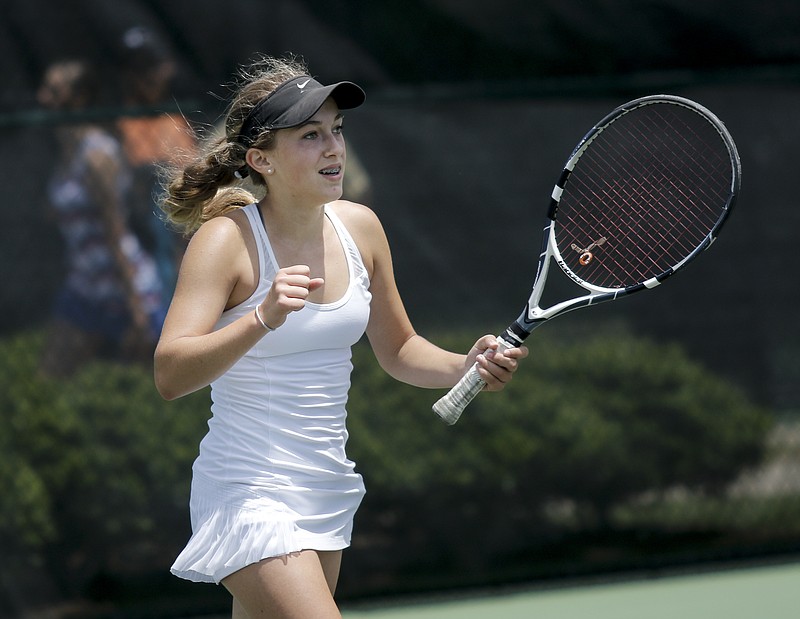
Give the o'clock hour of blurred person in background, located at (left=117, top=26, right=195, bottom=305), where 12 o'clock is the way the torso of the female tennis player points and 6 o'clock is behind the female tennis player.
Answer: The blurred person in background is roughly at 7 o'clock from the female tennis player.

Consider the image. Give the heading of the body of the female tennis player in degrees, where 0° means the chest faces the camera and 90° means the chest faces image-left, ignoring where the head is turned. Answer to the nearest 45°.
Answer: approximately 315°

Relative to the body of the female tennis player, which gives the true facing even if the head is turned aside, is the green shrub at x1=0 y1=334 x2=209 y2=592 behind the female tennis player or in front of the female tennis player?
behind

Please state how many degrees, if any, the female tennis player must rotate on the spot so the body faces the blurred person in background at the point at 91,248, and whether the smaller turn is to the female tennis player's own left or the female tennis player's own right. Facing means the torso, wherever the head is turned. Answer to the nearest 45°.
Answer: approximately 180°

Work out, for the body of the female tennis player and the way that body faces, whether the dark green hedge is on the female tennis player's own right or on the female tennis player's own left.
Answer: on the female tennis player's own left

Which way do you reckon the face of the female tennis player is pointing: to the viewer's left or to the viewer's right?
to the viewer's right
